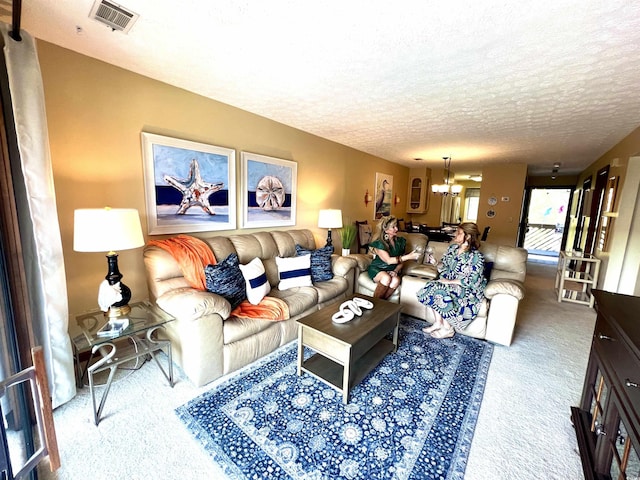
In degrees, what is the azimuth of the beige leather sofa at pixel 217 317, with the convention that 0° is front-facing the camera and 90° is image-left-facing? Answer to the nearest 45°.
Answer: approximately 315°

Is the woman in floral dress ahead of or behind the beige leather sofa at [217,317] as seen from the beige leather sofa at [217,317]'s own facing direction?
ahead

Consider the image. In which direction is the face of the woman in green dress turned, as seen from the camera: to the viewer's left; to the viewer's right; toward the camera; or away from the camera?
to the viewer's right

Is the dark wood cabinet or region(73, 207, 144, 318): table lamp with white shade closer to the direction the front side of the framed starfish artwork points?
the dark wood cabinet

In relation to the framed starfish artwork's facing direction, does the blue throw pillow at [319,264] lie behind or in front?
in front

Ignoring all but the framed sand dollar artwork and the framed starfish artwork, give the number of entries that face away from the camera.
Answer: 0

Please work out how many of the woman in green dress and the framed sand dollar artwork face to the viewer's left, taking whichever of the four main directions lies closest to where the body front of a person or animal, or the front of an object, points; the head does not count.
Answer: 0
